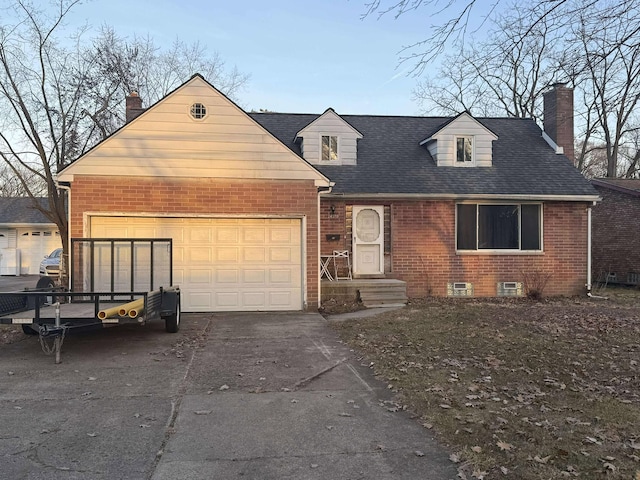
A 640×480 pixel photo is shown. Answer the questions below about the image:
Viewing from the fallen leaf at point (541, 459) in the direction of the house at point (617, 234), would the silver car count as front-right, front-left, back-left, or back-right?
front-left

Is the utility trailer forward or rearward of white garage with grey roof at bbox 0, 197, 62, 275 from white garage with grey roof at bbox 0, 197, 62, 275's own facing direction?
forward

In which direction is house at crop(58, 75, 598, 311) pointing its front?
toward the camera

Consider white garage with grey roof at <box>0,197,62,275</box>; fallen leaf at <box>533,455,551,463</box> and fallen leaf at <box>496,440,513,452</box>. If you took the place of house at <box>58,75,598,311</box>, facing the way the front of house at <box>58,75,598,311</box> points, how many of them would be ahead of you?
2

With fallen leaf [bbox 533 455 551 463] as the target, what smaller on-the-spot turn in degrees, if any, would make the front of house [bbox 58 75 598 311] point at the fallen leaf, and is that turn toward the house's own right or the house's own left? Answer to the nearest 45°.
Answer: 0° — it already faces it

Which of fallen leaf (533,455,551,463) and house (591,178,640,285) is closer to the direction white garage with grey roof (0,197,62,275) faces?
the fallen leaf

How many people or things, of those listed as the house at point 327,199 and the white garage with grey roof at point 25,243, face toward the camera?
2

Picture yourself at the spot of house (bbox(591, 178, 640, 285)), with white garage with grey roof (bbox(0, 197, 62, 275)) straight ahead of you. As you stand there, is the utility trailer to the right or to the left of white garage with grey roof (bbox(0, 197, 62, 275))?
left

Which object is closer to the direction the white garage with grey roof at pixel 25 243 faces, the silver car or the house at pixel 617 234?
the silver car

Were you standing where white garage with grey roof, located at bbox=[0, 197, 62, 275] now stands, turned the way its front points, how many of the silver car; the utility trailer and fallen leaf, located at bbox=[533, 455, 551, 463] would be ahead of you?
3

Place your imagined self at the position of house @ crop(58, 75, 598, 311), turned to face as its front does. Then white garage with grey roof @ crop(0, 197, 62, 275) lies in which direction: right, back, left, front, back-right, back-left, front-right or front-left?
back-right

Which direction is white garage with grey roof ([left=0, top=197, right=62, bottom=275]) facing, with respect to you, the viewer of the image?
facing the viewer

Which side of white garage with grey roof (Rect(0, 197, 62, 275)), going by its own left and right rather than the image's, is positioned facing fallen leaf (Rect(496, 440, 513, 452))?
front

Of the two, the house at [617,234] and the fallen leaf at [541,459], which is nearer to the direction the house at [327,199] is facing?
the fallen leaf

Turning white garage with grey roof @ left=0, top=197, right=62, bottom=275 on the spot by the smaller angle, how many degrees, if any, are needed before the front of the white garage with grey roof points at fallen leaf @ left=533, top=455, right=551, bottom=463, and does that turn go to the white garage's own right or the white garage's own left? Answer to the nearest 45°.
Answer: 0° — it already faces it

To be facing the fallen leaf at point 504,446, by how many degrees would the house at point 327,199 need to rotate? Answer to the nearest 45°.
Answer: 0° — it already faces it

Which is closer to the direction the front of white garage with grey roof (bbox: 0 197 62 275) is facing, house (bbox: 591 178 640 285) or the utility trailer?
the utility trailer

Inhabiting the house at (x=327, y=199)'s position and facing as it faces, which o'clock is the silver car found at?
The silver car is roughly at 4 o'clock from the house.

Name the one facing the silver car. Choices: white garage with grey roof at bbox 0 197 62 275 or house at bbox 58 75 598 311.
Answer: white garage with grey roof at bbox 0 197 62 275

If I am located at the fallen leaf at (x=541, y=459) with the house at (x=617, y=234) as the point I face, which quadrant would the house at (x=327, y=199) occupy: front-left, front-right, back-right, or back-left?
front-left
